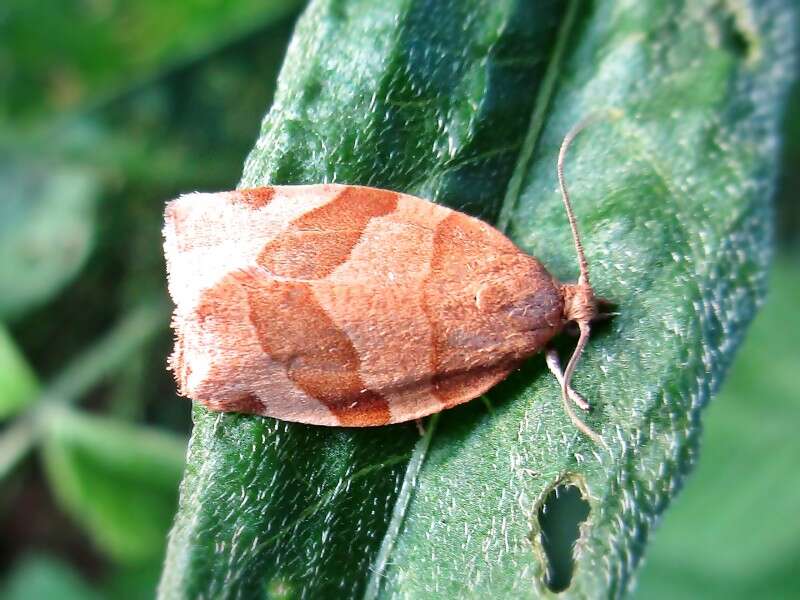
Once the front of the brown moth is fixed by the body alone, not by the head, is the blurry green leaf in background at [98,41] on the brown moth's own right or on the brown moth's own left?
on the brown moth's own left

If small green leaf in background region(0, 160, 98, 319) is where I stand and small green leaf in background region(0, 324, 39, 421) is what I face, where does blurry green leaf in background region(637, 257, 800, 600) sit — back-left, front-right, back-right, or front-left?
front-left

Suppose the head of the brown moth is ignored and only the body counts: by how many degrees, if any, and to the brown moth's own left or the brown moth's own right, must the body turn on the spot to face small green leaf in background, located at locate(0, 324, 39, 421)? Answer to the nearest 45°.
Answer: approximately 180°

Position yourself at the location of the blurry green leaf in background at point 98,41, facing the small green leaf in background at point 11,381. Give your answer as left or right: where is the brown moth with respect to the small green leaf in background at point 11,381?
left

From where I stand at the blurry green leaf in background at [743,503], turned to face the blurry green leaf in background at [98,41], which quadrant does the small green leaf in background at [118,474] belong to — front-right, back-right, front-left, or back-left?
front-left

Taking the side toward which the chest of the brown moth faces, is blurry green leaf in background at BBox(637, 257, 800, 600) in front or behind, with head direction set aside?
in front

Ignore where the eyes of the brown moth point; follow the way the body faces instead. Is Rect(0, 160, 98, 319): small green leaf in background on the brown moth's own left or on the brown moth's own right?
on the brown moth's own left

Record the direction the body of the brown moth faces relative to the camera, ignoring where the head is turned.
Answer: to the viewer's right
